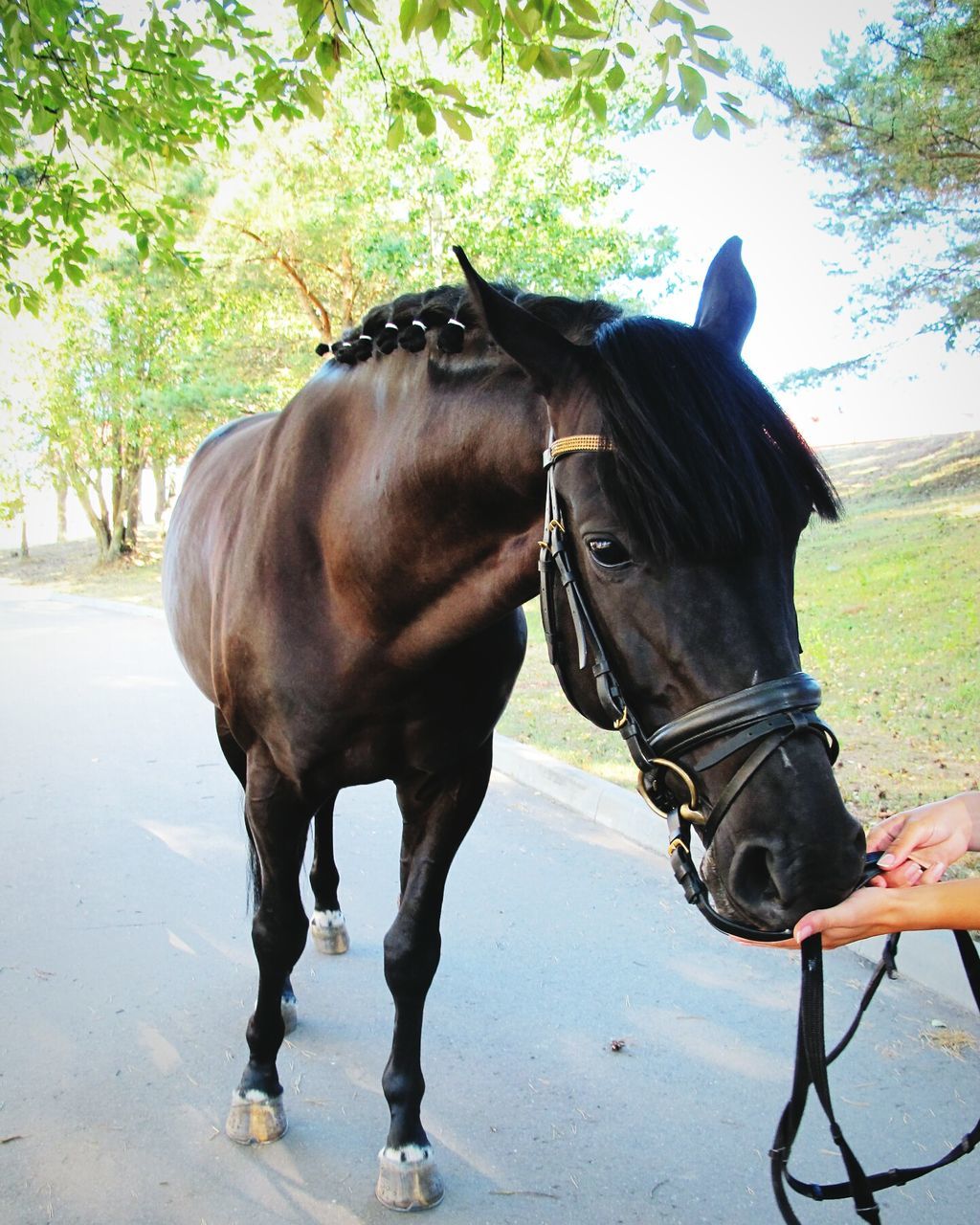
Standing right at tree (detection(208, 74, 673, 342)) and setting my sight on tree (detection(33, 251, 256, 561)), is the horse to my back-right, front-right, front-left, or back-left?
back-left

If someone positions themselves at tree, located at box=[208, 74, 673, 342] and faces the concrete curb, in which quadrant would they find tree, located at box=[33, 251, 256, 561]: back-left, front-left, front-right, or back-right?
back-right

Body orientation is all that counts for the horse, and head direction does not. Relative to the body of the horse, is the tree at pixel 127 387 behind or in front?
behind

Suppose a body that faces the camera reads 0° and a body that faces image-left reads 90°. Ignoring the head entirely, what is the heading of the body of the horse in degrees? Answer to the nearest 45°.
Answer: approximately 315°

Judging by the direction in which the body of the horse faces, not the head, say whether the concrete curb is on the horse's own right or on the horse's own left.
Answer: on the horse's own left

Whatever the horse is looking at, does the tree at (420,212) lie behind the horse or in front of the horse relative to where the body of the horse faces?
behind
